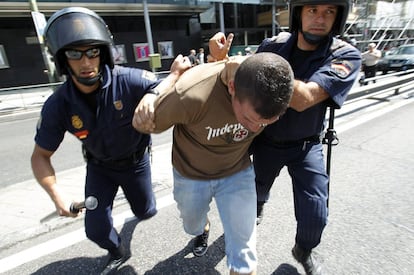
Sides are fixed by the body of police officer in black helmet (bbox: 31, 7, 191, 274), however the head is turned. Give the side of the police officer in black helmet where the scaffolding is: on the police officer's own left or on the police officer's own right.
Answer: on the police officer's own left

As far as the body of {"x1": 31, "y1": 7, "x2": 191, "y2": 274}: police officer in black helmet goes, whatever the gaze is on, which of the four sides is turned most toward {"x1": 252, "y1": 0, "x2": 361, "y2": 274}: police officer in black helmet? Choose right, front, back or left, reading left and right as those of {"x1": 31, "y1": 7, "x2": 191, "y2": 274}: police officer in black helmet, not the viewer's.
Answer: left

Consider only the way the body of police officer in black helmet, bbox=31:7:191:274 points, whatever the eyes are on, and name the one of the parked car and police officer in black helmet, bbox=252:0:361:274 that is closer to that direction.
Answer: the police officer in black helmet

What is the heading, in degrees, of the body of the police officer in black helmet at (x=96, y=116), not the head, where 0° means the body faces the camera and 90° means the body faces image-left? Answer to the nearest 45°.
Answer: approximately 0°

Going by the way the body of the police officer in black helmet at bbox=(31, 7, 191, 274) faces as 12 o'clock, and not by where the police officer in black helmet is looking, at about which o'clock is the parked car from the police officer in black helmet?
The parked car is roughly at 8 o'clock from the police officer in black helmet.

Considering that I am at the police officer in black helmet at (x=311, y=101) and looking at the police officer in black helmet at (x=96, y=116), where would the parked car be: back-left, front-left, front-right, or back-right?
back-right

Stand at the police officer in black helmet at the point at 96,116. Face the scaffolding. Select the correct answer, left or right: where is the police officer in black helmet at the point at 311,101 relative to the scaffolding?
right
